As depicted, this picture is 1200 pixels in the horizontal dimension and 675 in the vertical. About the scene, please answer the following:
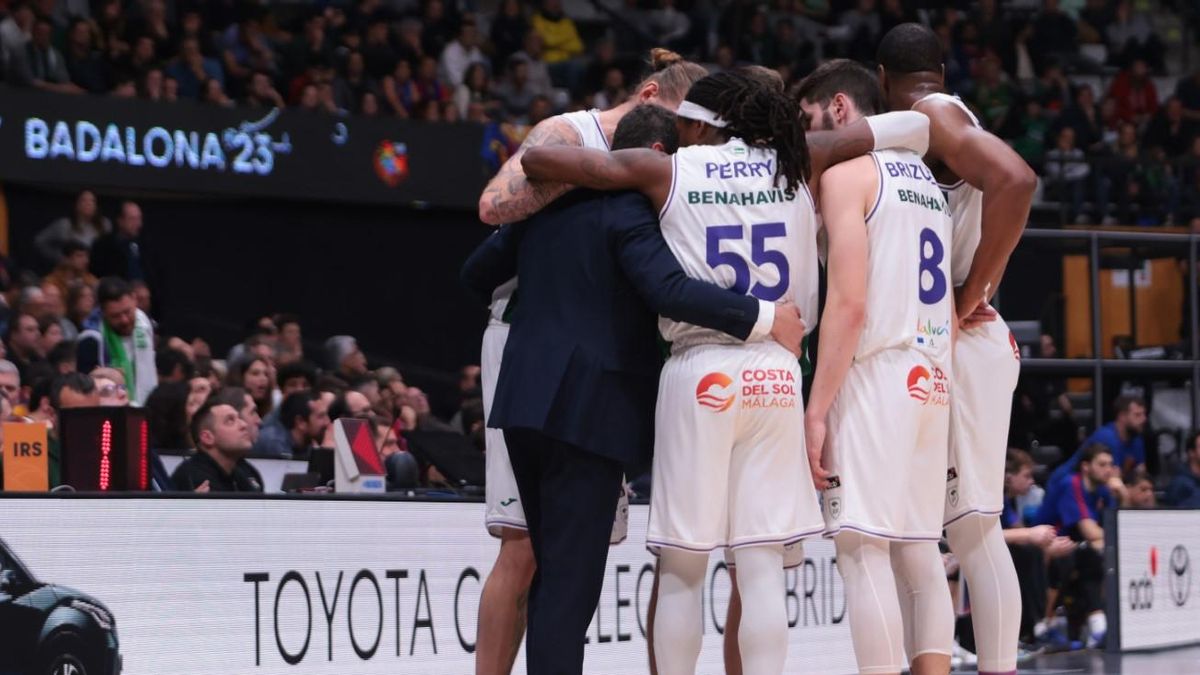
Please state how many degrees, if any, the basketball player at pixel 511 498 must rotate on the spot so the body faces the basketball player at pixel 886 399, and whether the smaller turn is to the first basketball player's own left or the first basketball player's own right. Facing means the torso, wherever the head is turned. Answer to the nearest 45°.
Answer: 0° — they already face them

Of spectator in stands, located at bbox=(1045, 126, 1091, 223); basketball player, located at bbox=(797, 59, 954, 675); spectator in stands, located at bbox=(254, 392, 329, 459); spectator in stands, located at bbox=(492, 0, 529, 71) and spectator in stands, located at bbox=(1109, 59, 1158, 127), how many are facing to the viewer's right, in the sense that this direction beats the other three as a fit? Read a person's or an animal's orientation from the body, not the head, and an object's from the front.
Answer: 1

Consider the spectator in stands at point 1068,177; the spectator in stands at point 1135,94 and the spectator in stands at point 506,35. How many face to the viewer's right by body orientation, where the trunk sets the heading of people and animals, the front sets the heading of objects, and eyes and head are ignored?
0

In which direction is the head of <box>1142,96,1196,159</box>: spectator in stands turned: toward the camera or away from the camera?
toward the camera

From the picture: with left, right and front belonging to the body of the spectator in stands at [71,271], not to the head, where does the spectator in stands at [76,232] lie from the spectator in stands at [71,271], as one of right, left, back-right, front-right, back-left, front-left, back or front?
back-left

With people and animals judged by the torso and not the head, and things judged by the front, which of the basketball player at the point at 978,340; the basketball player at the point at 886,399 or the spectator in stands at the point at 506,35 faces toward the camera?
the spectator in stands

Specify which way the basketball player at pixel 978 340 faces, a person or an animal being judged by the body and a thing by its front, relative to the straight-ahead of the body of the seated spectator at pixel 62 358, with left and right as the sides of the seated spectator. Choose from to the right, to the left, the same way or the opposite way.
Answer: the opposite way

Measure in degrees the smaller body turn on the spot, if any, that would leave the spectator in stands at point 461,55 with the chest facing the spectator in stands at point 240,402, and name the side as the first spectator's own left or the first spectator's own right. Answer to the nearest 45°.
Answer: approximately 45° to the first spectator's own right

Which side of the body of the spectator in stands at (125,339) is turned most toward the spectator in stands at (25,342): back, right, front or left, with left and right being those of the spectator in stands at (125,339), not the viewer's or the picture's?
right

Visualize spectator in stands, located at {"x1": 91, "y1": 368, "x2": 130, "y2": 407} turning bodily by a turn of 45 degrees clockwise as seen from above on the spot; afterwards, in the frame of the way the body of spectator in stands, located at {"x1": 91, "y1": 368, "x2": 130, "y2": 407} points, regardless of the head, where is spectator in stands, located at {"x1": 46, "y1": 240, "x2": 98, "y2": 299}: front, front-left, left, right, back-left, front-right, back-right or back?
back

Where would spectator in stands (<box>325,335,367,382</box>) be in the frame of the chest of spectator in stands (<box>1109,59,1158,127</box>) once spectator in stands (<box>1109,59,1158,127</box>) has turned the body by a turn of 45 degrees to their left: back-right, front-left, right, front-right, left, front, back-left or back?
right

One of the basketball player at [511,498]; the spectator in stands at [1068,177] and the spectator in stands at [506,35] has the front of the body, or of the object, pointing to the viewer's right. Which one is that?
the basketball player

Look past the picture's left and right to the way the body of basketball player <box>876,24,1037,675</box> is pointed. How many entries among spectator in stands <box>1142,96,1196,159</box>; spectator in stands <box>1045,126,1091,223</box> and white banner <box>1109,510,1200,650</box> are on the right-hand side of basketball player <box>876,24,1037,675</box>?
3

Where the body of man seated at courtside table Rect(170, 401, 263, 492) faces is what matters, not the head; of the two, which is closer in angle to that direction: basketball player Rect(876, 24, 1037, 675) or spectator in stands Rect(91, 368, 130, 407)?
the basketball player

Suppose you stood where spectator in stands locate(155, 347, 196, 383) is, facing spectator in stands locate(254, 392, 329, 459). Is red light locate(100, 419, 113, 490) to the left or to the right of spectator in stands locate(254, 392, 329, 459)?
right

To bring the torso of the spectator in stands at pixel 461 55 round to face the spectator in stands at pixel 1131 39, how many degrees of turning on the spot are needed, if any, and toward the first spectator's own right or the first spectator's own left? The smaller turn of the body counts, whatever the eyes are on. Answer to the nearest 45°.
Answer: approximately 90° to the first spectator's own left

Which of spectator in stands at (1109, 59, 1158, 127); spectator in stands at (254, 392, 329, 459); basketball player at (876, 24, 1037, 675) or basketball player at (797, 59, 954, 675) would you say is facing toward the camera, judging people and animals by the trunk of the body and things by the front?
spectator in stands at (1109, 59, 1158, 127)
